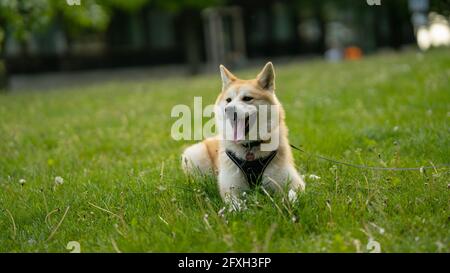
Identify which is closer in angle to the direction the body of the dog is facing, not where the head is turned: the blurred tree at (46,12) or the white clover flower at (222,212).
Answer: the white clover flower

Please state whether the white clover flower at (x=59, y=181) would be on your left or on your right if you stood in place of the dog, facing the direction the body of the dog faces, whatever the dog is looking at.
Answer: on your right

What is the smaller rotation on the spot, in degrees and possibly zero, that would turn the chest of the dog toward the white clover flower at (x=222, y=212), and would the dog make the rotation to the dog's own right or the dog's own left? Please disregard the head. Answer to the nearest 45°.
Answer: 0° — it already faces it

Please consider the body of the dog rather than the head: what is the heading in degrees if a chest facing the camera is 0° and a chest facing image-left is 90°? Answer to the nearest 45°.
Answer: approximately 0°
